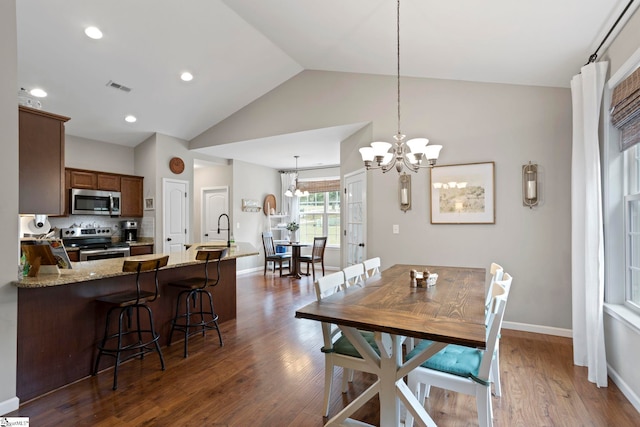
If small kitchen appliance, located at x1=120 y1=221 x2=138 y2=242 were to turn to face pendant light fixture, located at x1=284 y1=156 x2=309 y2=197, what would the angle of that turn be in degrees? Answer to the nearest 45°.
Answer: approximately 90° to its left

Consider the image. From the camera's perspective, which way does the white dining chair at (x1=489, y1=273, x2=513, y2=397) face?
to the viewer's left

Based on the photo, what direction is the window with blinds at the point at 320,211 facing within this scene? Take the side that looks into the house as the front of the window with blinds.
toward the camera

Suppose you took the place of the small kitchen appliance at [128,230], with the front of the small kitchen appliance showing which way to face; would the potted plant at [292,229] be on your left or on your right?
on your left

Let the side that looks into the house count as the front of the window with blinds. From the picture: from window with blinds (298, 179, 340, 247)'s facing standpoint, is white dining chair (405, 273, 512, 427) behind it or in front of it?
in front

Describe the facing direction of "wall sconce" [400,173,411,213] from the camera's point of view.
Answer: facing the viewer

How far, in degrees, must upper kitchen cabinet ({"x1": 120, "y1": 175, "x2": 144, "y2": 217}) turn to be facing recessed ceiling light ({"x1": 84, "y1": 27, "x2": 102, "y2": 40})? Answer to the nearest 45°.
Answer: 0° — it already faces it

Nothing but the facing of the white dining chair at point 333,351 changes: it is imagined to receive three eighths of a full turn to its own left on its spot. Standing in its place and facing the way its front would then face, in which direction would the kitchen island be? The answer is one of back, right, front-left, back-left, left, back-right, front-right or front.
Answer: left

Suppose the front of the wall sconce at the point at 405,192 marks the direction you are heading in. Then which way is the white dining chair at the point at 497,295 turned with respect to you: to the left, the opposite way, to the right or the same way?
to the right

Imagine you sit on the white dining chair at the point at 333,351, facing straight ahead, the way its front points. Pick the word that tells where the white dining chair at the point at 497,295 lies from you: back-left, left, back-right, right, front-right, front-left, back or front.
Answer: front-left

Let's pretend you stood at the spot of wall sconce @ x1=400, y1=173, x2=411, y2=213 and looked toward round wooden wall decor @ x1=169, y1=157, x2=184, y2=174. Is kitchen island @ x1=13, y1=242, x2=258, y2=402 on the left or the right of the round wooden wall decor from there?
left

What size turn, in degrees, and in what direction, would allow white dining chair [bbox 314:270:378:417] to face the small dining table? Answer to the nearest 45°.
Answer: approximately 135° to its left

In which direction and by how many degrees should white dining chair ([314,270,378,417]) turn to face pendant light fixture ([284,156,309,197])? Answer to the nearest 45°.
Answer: approximately 135° to its left
